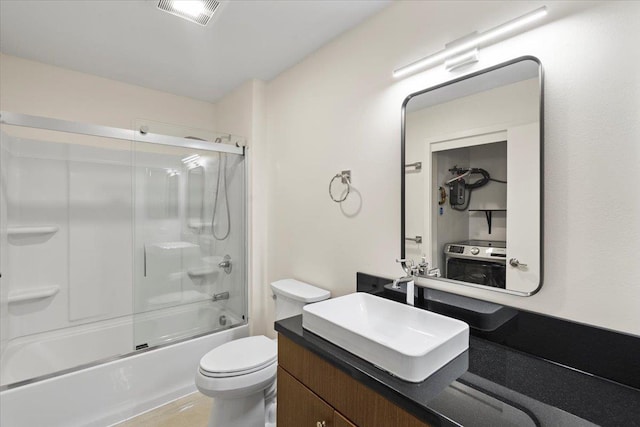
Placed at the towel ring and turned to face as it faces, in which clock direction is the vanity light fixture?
The vanity light fixture is roughly at 9 o'clock from the towel ring.

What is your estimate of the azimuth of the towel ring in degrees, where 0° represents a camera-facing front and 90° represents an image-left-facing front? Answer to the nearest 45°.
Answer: approximately 45°

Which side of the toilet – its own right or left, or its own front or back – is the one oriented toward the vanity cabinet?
left

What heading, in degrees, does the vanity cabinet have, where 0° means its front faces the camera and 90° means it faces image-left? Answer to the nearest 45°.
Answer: approximately 45°

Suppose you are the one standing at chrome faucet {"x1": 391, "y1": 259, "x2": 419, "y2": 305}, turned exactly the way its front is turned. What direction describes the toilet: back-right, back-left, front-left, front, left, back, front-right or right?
front-right
